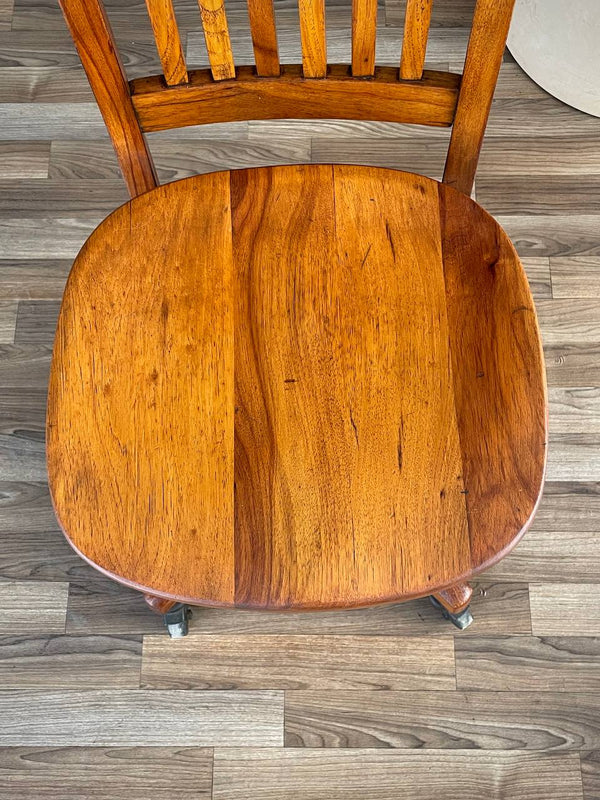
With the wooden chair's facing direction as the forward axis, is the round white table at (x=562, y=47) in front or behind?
behind

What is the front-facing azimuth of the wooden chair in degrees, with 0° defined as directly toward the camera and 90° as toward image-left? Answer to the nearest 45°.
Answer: approximately 0°
